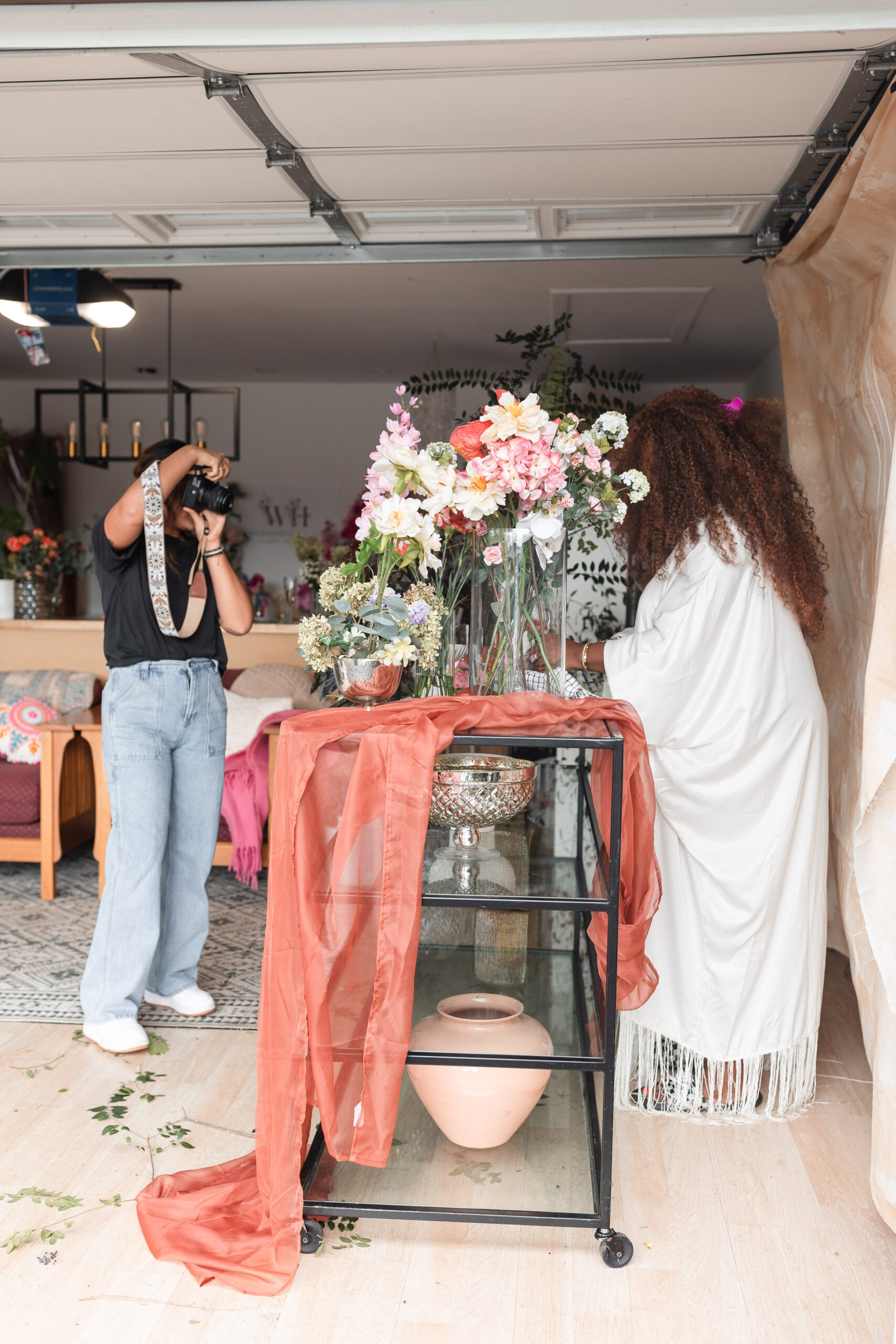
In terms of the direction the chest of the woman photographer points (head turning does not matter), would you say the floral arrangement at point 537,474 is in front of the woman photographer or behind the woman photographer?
in front

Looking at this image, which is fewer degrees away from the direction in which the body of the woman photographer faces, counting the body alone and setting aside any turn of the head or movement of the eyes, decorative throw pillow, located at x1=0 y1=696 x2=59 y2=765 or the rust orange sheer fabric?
the rust orange sheer fabric

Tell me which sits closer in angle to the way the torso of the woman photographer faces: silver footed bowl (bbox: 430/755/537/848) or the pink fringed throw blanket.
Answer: the silver footed bowl

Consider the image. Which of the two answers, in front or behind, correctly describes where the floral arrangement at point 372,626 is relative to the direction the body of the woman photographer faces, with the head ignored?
in front

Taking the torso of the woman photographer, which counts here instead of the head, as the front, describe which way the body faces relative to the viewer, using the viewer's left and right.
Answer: facing the viewer and to the right of the viewer

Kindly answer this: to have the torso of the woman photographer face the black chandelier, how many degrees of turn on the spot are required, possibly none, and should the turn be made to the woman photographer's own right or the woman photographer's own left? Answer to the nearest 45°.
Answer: approximately 135° to the woman photographer's own left

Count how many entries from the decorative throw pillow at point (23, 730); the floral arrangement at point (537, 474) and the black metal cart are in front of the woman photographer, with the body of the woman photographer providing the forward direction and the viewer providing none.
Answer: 2

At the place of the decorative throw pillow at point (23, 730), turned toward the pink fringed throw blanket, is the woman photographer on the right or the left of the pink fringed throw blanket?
right

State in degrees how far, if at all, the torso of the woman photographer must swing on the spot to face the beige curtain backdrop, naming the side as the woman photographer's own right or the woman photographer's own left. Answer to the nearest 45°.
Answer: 0° — they already face it

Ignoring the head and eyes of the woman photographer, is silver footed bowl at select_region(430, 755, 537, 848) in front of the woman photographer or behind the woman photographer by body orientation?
in front

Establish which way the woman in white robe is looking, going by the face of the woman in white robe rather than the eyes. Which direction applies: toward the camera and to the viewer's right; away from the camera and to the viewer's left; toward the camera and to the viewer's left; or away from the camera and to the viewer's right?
away from the camera and to the viewer's left

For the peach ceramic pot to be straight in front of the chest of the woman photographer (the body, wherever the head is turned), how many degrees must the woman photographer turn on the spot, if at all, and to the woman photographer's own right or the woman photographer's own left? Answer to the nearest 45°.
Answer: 0° — they already face it

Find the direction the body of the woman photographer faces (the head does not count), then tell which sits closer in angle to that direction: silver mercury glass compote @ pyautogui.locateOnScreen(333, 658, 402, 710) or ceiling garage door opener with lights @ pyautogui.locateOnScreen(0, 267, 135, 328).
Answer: the silver mercury glass compote

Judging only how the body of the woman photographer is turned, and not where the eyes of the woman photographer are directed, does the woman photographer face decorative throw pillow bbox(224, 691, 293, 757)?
no
